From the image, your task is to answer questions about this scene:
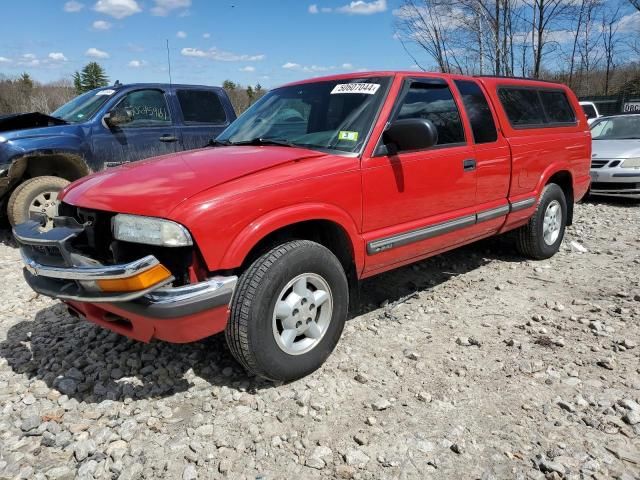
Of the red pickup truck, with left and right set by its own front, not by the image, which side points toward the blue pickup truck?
right

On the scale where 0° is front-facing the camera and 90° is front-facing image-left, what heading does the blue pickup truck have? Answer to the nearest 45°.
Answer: approximately 45°

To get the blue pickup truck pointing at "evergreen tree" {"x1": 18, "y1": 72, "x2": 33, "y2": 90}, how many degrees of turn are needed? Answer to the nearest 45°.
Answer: approximately 135° to its right

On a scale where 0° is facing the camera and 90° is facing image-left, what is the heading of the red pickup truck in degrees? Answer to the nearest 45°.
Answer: approximately 45°

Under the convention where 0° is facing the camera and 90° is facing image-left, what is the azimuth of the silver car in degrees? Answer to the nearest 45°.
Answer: approximately 45°

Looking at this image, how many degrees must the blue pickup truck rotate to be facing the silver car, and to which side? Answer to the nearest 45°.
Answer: approximately 135° to its left

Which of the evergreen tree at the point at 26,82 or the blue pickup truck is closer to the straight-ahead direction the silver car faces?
the blue pickup truck

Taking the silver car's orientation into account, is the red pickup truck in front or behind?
in front

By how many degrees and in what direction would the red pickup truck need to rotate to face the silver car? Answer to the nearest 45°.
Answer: approximately 180°
